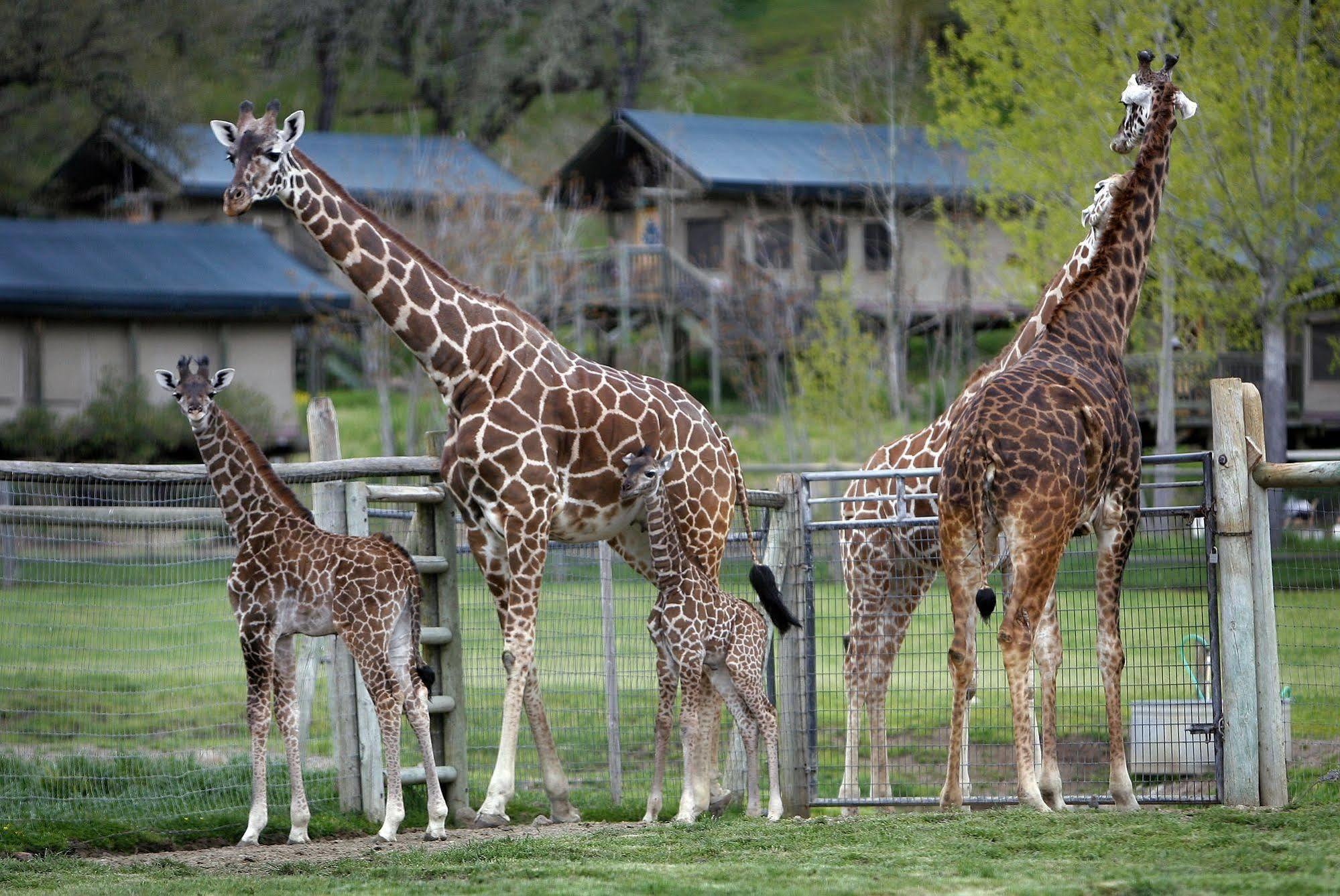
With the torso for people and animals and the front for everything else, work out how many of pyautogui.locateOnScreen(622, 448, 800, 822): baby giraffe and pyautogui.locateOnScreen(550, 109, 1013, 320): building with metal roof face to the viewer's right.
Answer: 0

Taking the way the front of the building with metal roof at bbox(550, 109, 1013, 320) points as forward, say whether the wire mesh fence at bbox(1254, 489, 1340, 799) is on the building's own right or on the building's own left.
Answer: on the building's own left

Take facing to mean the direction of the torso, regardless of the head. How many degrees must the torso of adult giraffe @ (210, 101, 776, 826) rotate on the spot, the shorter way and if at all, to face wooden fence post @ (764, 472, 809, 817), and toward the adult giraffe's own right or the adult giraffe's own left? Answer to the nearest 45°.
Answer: approximately 135° to the adult giraffe's own left

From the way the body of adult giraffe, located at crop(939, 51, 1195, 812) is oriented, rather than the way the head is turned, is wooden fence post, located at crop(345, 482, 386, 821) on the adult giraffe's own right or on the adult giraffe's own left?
on the adult giraffe's own left

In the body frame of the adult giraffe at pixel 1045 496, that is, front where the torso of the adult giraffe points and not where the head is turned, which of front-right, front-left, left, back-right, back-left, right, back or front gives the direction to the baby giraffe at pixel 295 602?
back-left

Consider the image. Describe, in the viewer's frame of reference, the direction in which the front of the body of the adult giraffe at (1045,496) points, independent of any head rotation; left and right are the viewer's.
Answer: facing away from the viewer and to the right of the viewer

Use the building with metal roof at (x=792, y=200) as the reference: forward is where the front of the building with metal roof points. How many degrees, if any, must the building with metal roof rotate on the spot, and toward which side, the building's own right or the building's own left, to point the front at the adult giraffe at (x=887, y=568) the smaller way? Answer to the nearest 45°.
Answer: approximately 45° to the building's own left

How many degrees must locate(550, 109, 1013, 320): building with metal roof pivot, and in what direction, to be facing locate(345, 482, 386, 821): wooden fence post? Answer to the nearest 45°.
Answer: approximately 45° to its left

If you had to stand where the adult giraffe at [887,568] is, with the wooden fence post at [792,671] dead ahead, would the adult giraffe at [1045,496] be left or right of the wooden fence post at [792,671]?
left

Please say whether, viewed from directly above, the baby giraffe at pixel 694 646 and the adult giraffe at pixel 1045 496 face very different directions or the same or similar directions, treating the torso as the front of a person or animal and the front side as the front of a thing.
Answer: very different directions

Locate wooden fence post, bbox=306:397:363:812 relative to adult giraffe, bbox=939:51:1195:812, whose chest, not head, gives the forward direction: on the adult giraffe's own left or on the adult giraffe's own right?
on the adult giraffe's own left

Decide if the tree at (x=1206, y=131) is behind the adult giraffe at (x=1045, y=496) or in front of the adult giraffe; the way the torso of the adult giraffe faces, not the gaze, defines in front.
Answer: in front
